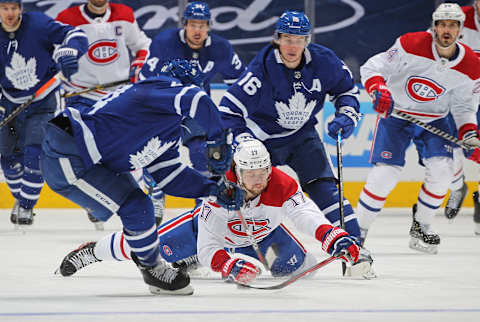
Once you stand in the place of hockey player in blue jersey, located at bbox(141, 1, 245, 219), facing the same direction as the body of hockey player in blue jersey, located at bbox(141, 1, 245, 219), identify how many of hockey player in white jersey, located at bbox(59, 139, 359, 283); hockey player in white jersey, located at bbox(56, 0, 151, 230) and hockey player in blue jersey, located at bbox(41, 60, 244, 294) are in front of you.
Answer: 2

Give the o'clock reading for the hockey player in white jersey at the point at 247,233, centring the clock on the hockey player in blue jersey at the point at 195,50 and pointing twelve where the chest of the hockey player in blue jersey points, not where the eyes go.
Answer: The hockey player in white jersey is roughly at 12 o'clock from the hockey player in blue jersey.

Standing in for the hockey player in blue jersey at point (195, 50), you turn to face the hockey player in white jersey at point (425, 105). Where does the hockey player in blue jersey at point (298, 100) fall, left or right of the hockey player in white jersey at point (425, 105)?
right

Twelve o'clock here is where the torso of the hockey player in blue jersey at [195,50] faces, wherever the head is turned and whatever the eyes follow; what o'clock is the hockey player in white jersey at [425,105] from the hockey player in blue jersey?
The hockey player in white jersey is roughly at 10 o'clock from the hockey player in blue jersey.

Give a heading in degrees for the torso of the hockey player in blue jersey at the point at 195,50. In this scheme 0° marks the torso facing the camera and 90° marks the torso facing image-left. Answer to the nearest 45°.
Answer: approximately 0°

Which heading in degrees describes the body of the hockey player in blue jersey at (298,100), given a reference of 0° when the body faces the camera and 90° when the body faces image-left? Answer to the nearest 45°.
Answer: approximately 0°

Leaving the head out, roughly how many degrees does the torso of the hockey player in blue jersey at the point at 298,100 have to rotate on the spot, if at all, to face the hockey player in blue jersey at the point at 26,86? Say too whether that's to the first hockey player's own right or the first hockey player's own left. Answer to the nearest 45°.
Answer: approximately 135° to the first hockey player's own right
